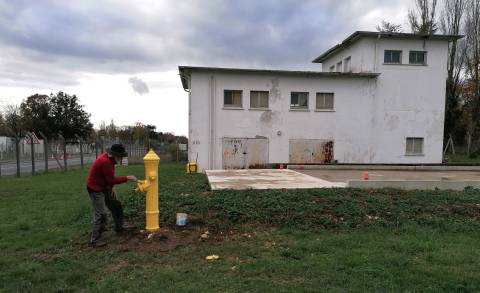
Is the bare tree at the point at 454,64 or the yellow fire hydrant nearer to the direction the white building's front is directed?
the yellow fire hydrant

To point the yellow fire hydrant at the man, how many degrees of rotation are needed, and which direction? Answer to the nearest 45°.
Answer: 0° — it already faces them

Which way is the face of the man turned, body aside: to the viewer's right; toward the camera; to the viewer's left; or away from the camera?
to the viewer's right

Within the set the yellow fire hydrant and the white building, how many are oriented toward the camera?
1

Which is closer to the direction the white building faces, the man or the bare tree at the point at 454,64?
the man

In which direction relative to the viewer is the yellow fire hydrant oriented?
to the viewer's left

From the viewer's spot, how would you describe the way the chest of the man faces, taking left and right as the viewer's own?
facing to the right of the viewer
